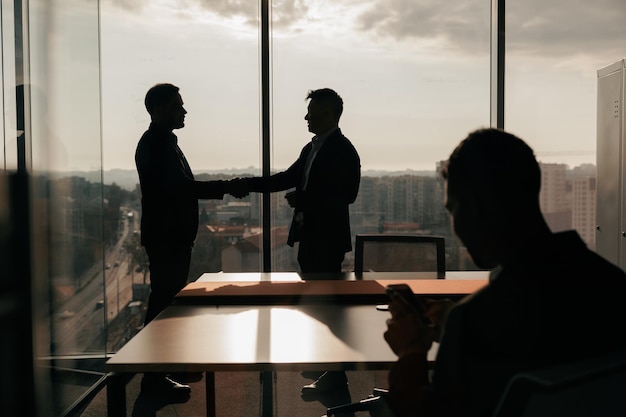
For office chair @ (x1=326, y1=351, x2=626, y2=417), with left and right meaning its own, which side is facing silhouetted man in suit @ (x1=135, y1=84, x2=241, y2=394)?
front

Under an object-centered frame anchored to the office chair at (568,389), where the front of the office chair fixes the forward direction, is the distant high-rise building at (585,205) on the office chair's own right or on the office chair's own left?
on the office chair's own right

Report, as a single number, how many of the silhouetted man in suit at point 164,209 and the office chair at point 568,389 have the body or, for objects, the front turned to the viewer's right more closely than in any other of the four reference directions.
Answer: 1

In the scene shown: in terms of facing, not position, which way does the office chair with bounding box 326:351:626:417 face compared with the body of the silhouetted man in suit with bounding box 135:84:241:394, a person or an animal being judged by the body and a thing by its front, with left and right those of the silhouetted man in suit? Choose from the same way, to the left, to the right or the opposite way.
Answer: to the left

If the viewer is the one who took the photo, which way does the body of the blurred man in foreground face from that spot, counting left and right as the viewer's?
facing away from the viewer and to the left of the viewer

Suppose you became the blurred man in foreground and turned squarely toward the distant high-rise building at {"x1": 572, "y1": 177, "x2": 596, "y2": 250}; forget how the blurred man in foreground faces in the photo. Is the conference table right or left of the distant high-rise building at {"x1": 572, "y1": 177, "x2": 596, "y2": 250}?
left

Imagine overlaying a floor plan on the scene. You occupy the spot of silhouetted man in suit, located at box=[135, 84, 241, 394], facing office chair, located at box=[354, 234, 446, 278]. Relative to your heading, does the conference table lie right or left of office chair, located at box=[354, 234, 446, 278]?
right

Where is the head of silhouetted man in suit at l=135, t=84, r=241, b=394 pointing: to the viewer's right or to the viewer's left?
to the viewer's right

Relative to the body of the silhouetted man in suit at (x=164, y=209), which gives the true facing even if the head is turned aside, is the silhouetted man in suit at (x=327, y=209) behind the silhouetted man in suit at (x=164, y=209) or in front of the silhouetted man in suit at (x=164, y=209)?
in front

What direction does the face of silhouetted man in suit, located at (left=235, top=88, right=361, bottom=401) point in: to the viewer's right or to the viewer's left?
to the viewer's left

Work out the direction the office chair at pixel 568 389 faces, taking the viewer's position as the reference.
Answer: facing away from the viewer and to the left of the viewer

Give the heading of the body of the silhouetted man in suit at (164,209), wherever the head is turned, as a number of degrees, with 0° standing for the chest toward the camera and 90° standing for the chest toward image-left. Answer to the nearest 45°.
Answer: approximately 270°
